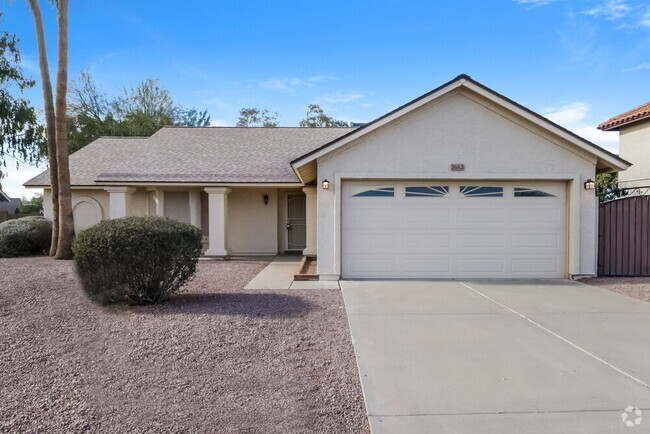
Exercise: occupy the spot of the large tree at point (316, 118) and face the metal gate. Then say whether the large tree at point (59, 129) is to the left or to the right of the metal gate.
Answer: right

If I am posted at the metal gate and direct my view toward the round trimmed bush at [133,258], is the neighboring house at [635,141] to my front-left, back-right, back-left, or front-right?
back-right

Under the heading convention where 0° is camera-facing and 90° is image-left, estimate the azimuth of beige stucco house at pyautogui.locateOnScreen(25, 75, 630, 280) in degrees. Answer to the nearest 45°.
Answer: approximately 0°

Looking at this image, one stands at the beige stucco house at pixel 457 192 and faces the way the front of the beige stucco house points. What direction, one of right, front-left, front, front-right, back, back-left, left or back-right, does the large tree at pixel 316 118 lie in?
back

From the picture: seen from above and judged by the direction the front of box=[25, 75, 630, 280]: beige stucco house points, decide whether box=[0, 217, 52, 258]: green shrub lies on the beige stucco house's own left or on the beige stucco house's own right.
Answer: on the beige stucco house's own right

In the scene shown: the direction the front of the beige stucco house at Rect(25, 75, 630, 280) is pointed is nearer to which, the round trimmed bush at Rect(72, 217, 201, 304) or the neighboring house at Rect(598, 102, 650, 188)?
the round trimmed bush

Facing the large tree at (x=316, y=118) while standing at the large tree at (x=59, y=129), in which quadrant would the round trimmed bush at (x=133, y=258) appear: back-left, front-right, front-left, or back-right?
back-right

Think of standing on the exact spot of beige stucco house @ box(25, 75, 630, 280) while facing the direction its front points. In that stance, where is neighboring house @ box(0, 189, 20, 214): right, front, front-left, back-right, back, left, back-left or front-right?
back-right

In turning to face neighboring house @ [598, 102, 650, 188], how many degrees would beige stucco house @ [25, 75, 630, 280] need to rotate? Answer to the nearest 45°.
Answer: approximately 135° to its left

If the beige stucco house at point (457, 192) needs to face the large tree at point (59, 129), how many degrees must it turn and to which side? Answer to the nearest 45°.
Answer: approximately 90° to its right

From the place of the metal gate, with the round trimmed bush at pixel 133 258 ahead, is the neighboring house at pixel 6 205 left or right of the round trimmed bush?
right

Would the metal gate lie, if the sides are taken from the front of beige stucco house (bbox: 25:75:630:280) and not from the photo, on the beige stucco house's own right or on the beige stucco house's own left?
on the beige stucco house's own left
